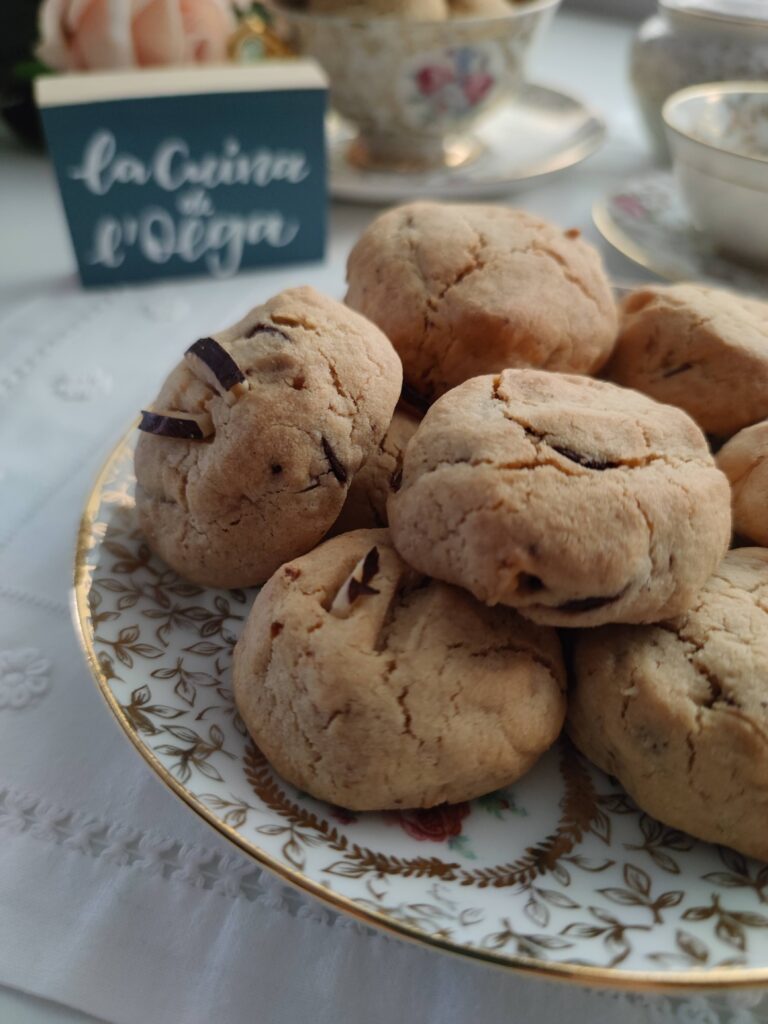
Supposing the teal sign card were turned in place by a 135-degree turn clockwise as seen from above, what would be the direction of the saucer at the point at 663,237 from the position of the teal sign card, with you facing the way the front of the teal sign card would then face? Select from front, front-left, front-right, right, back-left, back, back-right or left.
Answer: back-right

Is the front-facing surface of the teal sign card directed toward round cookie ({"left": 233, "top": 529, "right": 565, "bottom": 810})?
yes

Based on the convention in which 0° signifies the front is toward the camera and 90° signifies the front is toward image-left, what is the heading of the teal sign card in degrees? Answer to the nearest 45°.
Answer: approximately 0°

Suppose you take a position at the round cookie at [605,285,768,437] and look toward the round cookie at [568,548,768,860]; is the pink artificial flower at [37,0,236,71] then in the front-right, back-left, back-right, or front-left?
back-right

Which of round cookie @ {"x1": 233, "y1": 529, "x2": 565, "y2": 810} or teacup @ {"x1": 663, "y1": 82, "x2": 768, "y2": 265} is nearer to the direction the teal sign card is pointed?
the round cookie

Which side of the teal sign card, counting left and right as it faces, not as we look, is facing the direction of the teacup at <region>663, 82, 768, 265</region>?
left

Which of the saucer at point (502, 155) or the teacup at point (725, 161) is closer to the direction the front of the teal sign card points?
the teacup

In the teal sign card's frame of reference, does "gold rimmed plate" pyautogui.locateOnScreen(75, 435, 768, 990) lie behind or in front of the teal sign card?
in front

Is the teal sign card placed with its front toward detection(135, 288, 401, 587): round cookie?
yes

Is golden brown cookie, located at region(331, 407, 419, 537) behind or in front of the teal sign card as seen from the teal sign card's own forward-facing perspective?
in front

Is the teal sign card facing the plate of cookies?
yes

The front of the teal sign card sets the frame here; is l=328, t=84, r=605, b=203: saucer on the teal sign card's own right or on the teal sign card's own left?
on the teal sign card's own left
